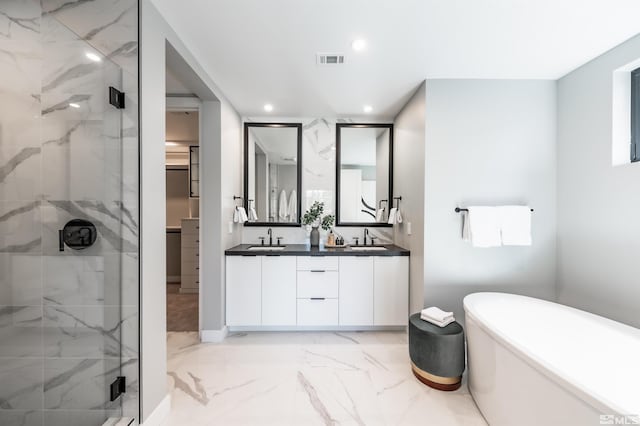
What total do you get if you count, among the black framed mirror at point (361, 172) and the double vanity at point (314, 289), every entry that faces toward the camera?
2

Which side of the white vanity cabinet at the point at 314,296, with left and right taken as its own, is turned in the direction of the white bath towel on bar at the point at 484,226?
left

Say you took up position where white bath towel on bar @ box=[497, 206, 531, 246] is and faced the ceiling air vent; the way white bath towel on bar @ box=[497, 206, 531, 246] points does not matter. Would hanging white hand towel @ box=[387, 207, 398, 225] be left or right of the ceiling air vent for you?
right

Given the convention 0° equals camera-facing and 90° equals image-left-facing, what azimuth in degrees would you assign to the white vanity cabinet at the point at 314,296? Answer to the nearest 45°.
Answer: approximately 0°

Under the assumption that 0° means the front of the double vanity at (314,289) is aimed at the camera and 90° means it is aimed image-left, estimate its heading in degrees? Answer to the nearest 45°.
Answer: approximately 0°

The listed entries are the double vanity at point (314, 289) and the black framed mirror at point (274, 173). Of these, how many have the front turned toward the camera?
2

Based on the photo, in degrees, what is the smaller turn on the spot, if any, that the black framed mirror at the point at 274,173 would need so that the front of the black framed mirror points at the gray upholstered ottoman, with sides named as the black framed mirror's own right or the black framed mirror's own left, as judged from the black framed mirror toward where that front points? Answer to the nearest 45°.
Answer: approximately 45° to the black framed mirror's own left
